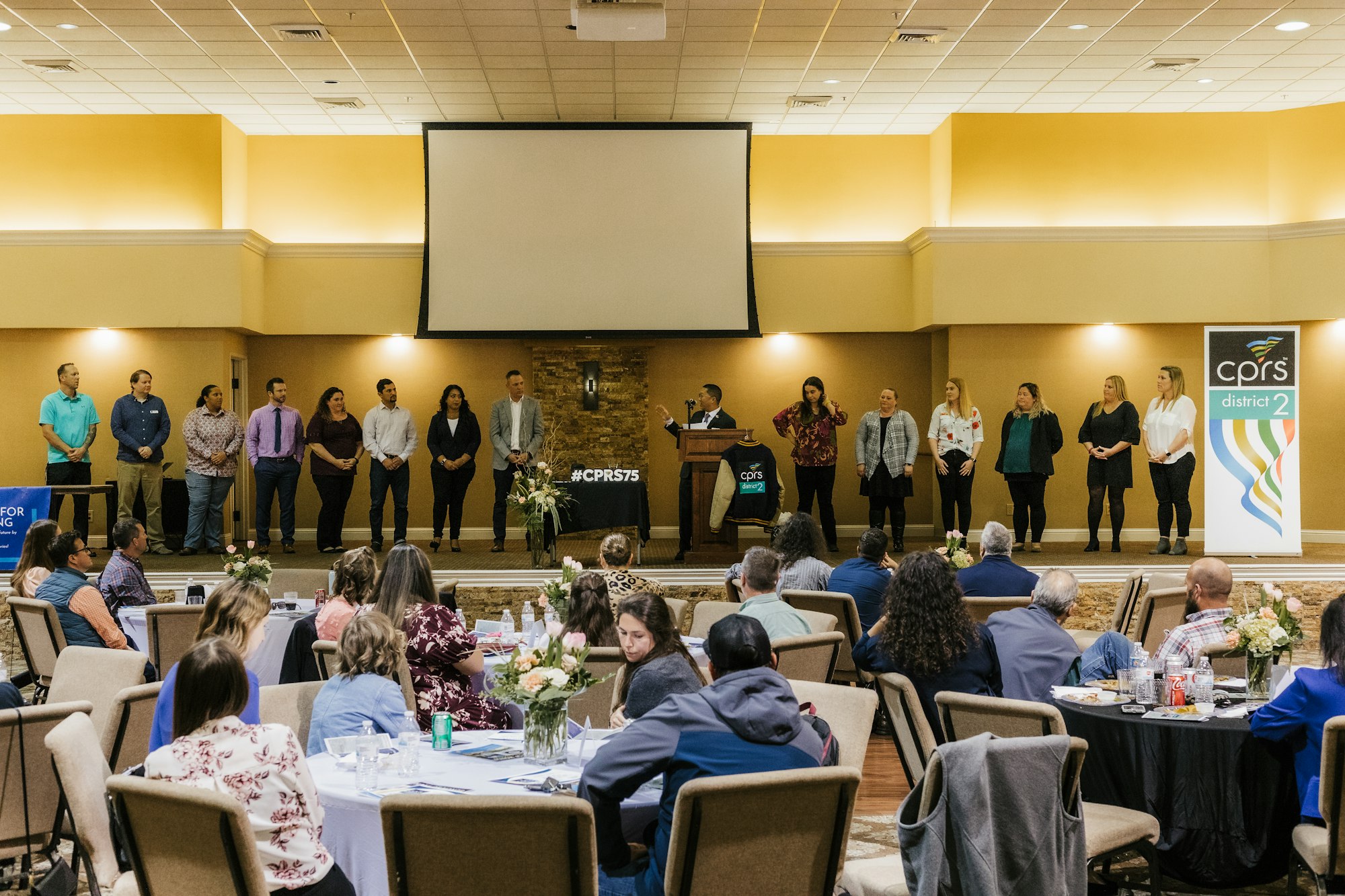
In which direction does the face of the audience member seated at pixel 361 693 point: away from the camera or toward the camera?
away from the camera

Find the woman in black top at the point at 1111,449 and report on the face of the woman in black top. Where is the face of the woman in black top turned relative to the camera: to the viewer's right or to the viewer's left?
to the viewer's left

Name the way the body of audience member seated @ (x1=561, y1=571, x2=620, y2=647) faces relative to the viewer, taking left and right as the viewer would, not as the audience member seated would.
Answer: facing away from the viewer

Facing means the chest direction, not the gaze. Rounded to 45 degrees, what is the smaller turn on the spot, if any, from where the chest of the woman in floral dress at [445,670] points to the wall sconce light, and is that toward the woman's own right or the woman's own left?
approximately 45° to the woman's own left

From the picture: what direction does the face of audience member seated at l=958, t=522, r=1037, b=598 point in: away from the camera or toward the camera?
away from the camera

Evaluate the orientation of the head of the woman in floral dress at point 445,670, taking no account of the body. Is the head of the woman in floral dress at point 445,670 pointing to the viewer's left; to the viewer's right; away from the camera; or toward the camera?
away from the camera

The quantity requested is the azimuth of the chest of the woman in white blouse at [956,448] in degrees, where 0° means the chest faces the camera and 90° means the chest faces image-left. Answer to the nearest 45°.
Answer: approximately 0°

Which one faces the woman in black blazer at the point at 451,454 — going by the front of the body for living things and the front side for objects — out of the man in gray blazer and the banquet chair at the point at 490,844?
the banquet chair

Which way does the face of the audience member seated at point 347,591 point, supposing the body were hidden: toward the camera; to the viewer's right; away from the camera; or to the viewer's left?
away from the camera

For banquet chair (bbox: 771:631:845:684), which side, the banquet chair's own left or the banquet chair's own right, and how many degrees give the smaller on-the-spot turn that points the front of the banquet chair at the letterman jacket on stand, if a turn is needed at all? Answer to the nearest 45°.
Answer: approximately 45° to the banquet chair's own right

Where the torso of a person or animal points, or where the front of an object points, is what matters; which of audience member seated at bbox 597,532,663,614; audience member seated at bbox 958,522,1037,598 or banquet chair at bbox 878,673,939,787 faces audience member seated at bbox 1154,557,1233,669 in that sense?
the banquet chair

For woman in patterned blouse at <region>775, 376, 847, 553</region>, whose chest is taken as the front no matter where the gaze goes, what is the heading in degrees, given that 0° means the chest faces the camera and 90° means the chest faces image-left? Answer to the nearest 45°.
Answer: approximately 0°
